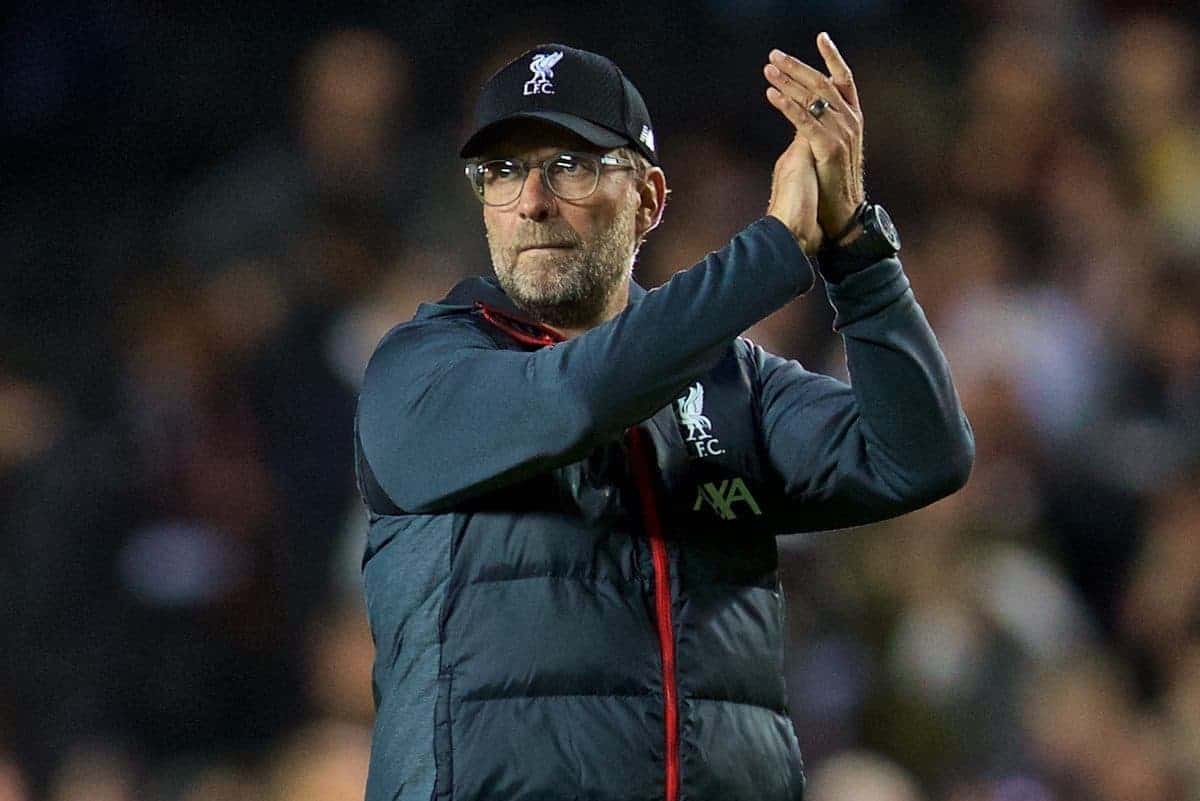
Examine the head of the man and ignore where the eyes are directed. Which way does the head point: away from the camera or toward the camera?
toward the camera

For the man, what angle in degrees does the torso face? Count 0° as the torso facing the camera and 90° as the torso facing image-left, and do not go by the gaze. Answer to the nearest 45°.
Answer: approximately 315°
